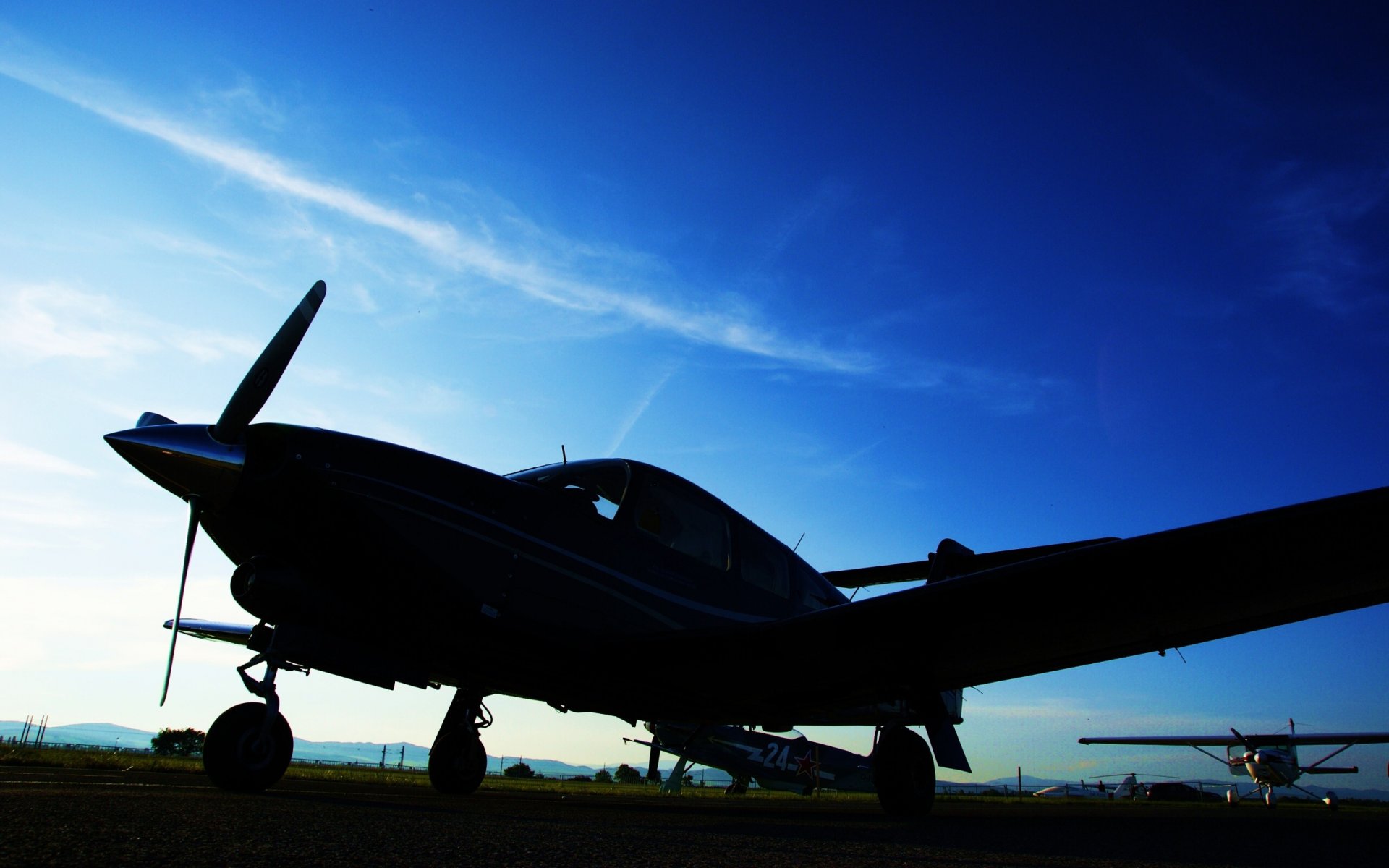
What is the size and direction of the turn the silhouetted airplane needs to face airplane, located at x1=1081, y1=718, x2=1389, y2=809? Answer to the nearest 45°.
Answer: approximately 180°

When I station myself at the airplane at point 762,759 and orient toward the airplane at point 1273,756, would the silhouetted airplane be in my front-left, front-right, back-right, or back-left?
back-right

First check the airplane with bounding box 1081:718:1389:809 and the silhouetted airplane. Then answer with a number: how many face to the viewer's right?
0

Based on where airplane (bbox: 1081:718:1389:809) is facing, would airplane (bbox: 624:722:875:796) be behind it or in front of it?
in front

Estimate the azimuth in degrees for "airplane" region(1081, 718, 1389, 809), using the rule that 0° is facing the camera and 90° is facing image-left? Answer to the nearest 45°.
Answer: approximately 0°

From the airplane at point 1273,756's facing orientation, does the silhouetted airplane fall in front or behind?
in front

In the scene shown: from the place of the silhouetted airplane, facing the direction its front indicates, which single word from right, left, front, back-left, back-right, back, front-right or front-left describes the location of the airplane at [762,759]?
back-right
